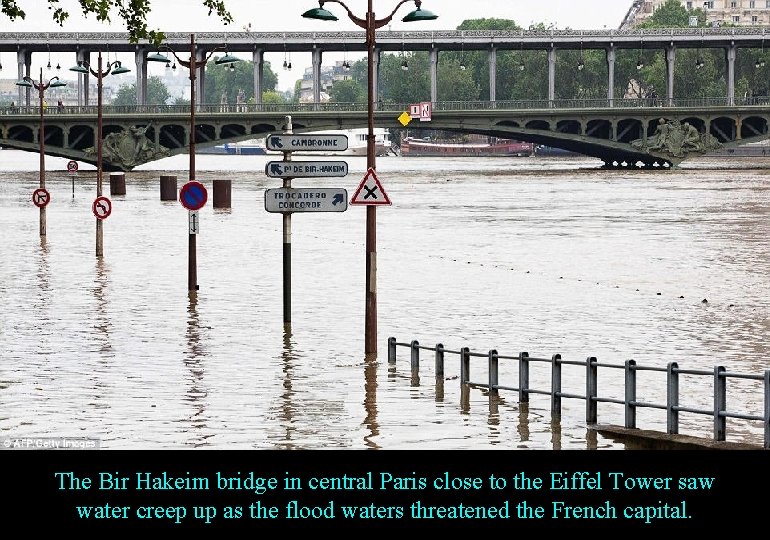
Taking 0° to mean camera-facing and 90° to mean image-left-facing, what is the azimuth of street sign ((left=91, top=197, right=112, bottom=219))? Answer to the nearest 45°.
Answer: approximately 0°

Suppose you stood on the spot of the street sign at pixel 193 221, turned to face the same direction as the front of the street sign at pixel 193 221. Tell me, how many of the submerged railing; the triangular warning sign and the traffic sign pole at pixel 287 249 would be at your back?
0

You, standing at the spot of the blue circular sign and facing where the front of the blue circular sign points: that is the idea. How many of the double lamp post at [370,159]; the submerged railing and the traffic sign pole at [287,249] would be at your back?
0

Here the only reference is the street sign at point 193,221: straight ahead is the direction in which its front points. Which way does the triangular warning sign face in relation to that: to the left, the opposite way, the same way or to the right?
the same way

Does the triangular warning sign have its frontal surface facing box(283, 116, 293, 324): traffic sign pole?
no

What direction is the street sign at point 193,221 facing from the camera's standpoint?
toward the camera

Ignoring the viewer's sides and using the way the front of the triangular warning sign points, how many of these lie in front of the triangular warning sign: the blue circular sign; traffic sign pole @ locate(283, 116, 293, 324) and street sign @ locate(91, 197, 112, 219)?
0

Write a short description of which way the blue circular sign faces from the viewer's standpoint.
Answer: facing the viewer

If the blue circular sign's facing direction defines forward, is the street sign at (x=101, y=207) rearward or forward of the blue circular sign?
rearward

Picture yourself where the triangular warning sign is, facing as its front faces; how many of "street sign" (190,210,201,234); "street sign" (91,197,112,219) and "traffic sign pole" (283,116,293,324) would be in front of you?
0

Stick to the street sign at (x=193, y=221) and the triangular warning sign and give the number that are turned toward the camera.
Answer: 2

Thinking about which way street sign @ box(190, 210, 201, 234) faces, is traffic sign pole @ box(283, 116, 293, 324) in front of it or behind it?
in front

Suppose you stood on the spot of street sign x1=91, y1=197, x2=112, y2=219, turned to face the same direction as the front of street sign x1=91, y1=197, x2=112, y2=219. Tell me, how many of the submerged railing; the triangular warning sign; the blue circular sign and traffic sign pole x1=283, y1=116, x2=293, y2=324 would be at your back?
0

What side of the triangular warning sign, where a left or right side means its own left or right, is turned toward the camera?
front

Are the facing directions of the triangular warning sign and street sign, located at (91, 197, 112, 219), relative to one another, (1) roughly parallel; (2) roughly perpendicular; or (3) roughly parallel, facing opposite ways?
roughly parallel

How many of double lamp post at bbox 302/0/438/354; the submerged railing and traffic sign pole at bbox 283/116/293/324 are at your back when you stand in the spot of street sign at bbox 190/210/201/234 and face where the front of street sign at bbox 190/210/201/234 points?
0
